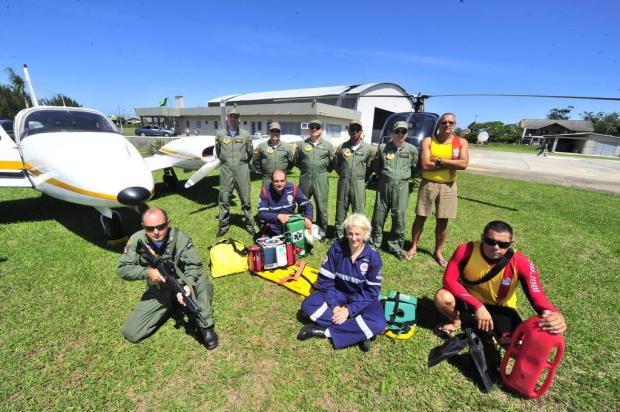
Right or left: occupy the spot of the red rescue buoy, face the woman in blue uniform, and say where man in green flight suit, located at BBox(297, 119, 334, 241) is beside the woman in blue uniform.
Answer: right

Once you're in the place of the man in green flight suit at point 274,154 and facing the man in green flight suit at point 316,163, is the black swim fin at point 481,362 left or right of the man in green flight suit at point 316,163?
right

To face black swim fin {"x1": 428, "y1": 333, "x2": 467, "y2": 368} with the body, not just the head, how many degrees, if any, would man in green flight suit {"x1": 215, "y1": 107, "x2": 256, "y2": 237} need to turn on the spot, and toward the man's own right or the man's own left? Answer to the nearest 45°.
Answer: approximately 45° to the man's own left

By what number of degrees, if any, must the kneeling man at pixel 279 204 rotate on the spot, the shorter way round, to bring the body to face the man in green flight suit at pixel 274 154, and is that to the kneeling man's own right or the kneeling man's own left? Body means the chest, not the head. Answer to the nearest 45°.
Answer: approximately 180°

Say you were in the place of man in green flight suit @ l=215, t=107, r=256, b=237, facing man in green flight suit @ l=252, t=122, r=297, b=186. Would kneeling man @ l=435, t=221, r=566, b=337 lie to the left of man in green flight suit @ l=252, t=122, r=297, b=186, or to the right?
right

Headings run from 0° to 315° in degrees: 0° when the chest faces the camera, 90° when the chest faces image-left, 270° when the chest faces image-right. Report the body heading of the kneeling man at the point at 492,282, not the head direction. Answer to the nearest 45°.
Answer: approximately 0°

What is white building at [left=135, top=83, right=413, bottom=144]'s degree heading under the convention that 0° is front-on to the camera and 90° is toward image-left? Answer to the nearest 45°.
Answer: approximately 315°

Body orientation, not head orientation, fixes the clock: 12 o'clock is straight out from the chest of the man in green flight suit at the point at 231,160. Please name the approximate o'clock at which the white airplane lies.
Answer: The white airplane is roughly at 3 o'clock from the man in green flight suit.
